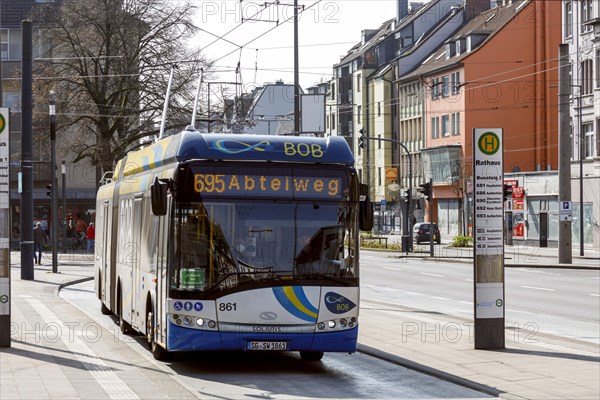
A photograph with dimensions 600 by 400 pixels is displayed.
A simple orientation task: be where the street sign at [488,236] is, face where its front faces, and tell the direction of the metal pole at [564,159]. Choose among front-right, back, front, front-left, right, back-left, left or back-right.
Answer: back

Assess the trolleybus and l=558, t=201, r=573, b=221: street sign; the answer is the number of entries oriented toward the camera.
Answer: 2

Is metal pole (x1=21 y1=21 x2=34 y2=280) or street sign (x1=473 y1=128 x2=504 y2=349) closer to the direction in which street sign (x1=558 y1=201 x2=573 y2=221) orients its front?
the street sign

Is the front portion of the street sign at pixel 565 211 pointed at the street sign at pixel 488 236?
yes

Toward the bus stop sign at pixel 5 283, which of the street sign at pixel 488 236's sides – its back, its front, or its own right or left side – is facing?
right
